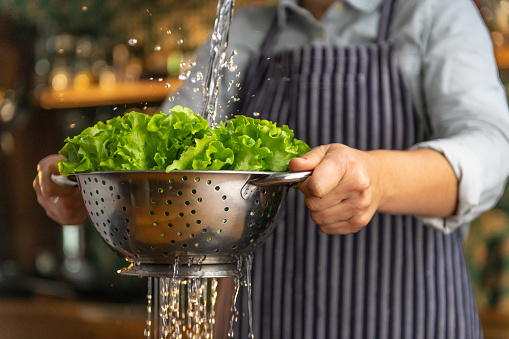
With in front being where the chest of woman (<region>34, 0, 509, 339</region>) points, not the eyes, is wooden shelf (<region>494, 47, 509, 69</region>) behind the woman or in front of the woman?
behind

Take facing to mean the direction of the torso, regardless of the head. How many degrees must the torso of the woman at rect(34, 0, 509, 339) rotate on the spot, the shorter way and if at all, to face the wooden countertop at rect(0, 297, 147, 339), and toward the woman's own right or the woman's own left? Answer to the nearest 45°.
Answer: approximately 90° to the woman's own right

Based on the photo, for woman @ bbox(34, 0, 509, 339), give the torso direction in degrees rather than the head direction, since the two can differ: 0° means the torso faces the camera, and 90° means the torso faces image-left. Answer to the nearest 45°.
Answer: approximately 45°

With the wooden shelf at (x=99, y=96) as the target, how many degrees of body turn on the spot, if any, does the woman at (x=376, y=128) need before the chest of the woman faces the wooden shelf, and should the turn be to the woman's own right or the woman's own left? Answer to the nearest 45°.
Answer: approximately 90° to the woman's own right

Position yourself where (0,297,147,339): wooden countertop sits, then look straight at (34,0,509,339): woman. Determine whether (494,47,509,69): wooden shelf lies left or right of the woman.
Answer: left
